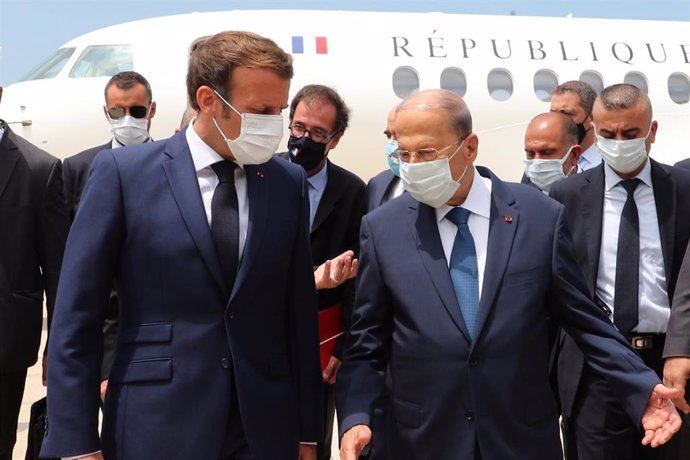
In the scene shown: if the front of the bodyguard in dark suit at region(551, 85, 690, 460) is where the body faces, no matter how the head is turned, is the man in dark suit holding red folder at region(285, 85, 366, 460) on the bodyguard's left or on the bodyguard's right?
on the bodyguard's right

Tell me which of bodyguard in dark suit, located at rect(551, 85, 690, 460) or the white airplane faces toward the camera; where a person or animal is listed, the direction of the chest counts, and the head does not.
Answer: the bodyguard in dark suit

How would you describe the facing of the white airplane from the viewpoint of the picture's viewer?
facing to the left of the viewer

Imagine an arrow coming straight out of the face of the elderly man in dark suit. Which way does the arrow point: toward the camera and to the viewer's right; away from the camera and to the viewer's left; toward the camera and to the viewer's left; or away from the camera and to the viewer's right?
toward the camera and to the viewer's left

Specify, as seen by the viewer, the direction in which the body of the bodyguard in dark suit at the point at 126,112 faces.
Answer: toward the camera

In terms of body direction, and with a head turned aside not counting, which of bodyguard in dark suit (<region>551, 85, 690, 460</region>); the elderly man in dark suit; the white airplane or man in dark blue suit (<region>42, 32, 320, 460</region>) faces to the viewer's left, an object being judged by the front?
the white airplane

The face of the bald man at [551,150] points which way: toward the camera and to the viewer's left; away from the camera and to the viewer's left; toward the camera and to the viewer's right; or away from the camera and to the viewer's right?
toward the camera and to the viewer's left

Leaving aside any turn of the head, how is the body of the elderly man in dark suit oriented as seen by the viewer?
toward the camera

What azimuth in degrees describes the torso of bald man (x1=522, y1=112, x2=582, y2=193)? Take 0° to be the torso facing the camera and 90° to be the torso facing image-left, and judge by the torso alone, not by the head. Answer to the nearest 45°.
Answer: approximately 45°

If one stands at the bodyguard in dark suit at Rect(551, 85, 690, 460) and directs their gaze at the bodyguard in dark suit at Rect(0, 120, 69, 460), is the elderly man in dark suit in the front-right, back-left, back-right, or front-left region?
front-left

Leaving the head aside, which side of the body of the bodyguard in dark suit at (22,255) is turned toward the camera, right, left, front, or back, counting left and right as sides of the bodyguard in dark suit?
front
